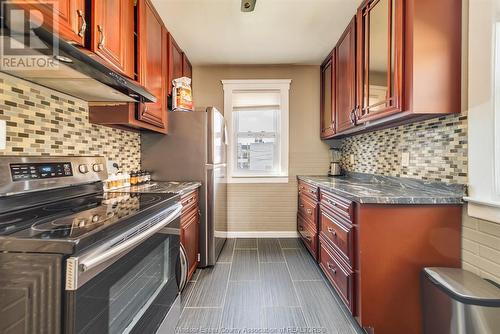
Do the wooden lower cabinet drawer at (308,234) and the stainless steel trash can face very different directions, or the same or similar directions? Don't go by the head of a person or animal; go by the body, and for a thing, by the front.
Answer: same or similar directions

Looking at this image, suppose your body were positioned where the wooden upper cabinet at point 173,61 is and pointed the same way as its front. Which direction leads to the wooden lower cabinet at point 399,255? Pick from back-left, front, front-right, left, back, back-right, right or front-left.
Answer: front-right

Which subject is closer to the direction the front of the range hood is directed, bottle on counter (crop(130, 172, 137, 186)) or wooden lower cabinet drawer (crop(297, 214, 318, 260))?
the wooden lower cabinet drawer

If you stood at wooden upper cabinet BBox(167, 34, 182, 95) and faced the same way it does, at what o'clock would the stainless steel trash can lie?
The stainless steel trash can is roughly at 2 o'clock from the wooden upper cabinet.

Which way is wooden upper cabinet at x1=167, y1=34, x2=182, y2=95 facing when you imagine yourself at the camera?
facing to the right of the viewer

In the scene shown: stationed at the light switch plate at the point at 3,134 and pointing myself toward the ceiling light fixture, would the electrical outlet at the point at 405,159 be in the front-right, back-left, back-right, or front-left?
front-right

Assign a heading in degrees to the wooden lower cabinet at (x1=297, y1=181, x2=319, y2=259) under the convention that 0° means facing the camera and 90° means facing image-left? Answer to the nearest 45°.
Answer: approximately 90°

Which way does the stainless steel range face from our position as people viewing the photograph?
facing the viewer and to the right of the viewer

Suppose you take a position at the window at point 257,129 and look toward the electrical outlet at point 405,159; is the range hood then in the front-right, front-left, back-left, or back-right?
front-right

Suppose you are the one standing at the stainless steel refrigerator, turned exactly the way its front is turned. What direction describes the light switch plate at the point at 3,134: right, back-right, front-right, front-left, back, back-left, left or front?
back-right

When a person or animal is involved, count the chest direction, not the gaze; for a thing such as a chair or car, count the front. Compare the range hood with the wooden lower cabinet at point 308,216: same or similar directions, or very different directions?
very different directions

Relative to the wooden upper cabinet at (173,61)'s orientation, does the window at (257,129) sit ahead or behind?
ahead

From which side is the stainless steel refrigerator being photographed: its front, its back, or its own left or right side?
right

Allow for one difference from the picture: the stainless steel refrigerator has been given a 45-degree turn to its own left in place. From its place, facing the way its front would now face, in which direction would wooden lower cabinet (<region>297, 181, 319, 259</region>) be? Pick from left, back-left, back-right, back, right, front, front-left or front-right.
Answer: front-right

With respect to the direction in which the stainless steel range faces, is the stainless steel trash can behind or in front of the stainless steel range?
in front
